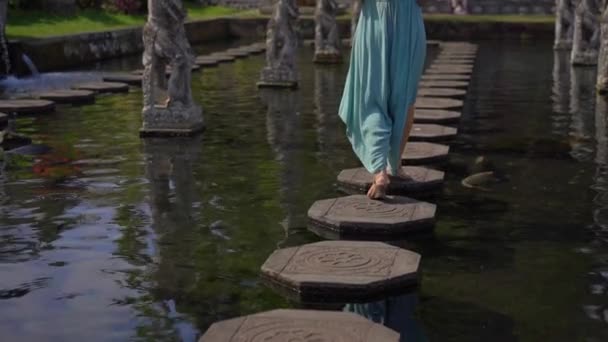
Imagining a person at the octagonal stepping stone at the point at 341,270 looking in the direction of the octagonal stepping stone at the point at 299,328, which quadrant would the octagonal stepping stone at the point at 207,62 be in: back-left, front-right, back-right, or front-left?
back-right

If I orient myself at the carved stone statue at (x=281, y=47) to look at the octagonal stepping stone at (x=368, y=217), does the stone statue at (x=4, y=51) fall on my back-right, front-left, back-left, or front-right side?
back-right
